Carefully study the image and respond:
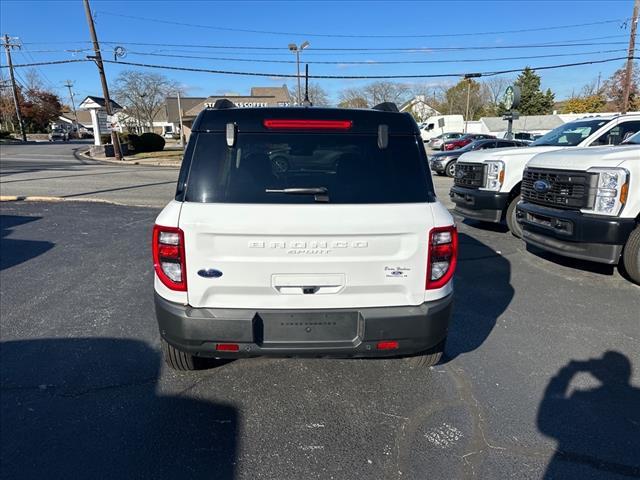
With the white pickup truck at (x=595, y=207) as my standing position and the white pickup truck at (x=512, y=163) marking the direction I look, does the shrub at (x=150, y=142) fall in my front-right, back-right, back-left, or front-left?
front-left

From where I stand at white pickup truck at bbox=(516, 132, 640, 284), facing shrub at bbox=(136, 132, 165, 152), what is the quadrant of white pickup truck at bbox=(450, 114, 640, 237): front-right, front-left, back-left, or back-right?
front-right

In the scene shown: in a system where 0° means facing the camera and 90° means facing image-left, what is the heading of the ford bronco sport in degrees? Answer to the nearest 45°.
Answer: approximately 180°

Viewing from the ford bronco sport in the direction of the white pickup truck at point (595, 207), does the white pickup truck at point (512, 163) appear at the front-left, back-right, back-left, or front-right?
front-left

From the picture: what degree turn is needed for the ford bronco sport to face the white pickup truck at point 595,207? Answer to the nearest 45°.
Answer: approximately 45° to its right

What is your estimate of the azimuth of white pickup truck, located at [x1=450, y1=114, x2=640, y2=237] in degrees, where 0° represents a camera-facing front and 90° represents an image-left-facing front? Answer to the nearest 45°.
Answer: approximately 45°

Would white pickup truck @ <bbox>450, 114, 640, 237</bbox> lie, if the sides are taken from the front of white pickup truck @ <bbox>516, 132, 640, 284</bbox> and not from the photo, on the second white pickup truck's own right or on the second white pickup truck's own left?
on the second white pickup truck's own right

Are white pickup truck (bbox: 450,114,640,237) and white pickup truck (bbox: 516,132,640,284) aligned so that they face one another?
no

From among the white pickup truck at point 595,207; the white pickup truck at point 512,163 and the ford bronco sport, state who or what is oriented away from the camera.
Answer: the ford bronco sport

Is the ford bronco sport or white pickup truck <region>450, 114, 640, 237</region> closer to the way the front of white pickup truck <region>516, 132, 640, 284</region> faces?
the ford bronco sport

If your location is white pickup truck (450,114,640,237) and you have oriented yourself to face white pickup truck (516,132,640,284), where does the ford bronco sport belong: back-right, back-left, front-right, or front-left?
front-right

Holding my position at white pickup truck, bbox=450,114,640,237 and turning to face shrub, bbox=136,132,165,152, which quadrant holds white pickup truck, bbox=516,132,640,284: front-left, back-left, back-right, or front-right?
back-left

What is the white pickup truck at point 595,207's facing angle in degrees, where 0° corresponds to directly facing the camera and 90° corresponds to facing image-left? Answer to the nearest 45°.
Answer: approximately 45°

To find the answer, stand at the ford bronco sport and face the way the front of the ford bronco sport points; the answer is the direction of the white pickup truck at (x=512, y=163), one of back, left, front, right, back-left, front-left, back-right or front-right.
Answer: front-right

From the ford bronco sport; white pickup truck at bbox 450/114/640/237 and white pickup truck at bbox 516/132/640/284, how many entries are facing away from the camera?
1
